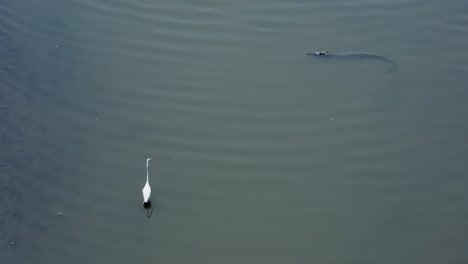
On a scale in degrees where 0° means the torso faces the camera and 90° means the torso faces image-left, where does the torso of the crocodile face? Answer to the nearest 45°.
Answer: approximately 90°
